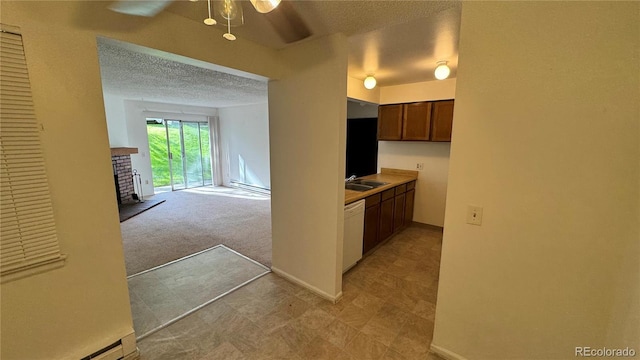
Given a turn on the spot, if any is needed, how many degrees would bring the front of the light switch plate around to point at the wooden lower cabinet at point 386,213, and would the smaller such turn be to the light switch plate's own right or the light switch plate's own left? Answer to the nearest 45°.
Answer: approximately 135° to the light switch plate's own right

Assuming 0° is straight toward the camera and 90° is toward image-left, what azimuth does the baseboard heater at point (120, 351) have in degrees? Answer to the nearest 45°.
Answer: approximately 315°

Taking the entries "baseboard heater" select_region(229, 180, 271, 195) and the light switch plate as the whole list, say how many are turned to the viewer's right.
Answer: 0

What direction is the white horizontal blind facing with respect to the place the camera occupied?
facing the viewer and to the right of the viewer

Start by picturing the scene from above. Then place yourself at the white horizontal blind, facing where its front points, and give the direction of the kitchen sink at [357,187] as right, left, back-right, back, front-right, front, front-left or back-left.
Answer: front-left

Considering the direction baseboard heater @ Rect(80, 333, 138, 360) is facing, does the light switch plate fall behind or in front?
in front

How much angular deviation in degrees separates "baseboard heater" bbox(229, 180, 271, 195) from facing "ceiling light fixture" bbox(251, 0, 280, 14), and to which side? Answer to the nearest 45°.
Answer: approximately 45° to its left

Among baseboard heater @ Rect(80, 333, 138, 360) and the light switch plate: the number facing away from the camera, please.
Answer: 0

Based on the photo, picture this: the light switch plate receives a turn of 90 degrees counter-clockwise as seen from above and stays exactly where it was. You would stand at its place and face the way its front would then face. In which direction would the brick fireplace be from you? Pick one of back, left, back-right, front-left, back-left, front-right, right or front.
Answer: back

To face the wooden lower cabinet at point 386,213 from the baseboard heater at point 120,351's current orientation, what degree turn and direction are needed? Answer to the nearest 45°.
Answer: approximately 45° to its left
